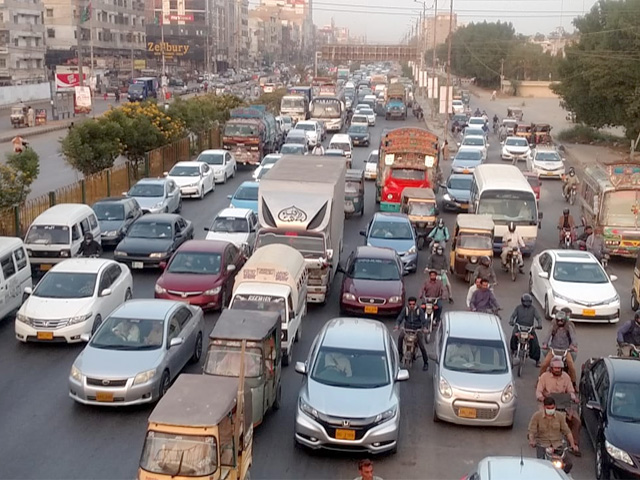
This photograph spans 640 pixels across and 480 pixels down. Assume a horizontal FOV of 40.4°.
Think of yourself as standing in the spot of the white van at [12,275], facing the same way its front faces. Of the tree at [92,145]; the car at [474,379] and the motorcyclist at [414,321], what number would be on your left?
2

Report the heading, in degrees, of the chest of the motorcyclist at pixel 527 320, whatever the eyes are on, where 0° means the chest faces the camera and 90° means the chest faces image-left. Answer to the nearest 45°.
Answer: approximately 0°

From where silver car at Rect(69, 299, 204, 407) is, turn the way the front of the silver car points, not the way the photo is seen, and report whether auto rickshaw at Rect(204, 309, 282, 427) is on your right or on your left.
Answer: on your left

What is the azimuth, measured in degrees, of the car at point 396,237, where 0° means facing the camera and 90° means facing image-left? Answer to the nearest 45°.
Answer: approximately 0°

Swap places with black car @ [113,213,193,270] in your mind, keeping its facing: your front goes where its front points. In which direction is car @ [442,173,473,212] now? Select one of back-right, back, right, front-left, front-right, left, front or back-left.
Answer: back

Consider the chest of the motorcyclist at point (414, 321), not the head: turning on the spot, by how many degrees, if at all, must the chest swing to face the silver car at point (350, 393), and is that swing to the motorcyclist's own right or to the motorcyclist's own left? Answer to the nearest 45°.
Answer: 0° — they already face it

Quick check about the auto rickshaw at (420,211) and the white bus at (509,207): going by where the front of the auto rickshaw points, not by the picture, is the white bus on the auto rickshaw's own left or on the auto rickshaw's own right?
on the auto rickshaw's own left

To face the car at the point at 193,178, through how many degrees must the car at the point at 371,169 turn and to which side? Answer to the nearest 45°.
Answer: approximately 45° to its right

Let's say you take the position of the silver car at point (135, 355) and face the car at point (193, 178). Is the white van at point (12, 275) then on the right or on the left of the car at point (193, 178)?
left

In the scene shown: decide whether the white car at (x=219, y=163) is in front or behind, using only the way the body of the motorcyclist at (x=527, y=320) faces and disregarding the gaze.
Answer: behind

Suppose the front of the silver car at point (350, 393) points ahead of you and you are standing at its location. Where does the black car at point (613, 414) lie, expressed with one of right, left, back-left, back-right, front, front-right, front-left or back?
left

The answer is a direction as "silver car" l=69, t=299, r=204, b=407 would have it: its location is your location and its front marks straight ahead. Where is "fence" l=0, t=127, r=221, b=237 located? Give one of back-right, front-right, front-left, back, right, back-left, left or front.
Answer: back-right

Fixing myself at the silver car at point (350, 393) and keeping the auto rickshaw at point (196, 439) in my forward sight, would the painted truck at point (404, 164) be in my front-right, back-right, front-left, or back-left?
back-right

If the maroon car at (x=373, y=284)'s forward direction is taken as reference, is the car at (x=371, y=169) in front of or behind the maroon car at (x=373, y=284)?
behind

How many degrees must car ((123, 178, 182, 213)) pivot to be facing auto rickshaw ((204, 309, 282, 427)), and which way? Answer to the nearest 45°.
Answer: approximately 45° to its left
